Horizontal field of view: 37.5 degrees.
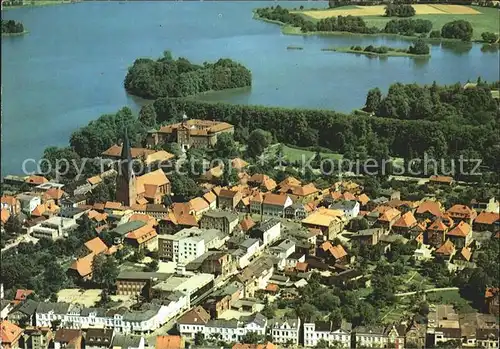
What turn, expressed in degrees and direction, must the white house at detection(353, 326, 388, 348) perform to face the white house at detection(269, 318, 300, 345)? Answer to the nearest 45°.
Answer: approximately 90° to its right

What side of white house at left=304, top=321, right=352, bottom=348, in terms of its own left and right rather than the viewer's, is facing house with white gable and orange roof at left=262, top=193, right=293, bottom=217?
back

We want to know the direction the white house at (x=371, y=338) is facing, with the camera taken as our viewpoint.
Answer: facing the viewer

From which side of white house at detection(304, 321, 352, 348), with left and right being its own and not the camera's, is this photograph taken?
front

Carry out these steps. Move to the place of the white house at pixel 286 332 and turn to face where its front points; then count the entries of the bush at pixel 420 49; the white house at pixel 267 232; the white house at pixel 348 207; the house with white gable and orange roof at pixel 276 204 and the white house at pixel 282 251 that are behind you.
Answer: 5

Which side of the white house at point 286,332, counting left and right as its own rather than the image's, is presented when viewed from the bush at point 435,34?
back

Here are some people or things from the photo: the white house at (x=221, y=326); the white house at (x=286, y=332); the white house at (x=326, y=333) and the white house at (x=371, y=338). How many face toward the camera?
4

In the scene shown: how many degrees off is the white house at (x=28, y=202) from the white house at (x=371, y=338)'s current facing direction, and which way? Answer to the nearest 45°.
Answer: approximately 135° to its right

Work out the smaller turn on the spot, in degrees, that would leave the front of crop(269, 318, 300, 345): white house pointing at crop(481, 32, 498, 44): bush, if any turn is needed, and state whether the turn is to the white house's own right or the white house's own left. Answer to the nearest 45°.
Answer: approximately 180°

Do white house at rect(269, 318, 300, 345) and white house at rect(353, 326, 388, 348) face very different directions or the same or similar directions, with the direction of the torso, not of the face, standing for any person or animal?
same or similar directions

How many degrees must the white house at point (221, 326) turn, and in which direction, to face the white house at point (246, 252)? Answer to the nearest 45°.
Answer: approximately 180°

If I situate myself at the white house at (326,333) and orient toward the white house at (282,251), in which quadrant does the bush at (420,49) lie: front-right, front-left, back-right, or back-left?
front-right

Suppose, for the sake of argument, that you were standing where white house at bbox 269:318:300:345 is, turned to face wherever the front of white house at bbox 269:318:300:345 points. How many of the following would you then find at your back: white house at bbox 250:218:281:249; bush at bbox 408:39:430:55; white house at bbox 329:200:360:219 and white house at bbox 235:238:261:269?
4

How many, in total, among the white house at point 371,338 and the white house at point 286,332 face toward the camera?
2

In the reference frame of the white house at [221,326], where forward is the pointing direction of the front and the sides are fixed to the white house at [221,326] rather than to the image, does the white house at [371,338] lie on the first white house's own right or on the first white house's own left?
on the first white house's own left

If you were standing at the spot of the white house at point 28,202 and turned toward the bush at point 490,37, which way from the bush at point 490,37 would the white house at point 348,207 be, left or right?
right

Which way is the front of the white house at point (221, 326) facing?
toward the camera

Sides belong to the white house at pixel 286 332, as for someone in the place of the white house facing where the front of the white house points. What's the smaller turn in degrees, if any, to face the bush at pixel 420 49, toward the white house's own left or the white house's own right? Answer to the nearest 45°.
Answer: approximately 180°

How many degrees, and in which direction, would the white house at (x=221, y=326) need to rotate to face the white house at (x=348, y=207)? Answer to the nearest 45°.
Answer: approximately 135° to its left
